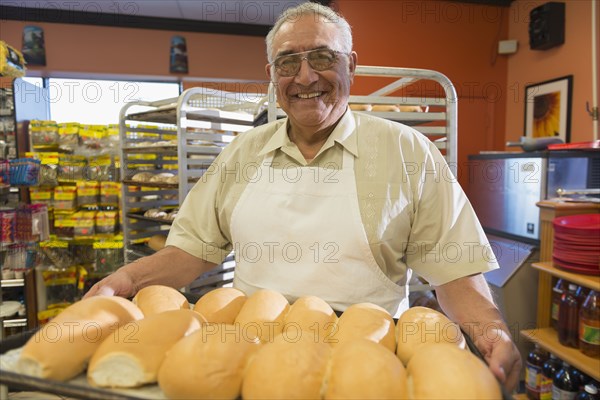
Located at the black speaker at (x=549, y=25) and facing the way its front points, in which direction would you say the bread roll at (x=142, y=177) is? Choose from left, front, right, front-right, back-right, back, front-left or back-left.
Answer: front

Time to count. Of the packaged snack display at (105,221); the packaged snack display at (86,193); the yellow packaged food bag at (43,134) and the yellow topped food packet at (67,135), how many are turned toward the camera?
4

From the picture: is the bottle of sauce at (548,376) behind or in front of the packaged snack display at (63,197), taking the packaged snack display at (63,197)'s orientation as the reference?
in front

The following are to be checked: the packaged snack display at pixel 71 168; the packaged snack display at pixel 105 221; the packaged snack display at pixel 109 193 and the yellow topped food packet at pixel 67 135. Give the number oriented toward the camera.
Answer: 4

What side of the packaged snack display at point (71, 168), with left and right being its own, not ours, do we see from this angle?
front

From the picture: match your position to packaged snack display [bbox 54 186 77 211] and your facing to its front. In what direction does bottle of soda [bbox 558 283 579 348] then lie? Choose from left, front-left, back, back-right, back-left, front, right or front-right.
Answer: front-left

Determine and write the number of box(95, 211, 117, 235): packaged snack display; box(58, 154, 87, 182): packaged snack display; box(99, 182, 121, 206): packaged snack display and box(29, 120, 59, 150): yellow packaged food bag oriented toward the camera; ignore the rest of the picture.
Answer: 4

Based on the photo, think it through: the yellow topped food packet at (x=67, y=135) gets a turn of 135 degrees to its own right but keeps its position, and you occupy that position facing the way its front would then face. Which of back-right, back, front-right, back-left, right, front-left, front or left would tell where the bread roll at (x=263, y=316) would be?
back-left

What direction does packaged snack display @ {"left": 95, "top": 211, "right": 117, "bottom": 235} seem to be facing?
toward the camera

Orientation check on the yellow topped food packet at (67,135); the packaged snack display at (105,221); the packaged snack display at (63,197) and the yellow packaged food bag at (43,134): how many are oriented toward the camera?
4

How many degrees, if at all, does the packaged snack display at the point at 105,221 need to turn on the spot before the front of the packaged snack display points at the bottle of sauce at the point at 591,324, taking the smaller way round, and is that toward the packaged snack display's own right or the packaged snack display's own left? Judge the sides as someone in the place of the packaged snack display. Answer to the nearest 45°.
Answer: approximately 45° to the packaged snack display's own left

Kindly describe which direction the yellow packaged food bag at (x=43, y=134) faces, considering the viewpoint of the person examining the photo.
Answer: facing the viewer
